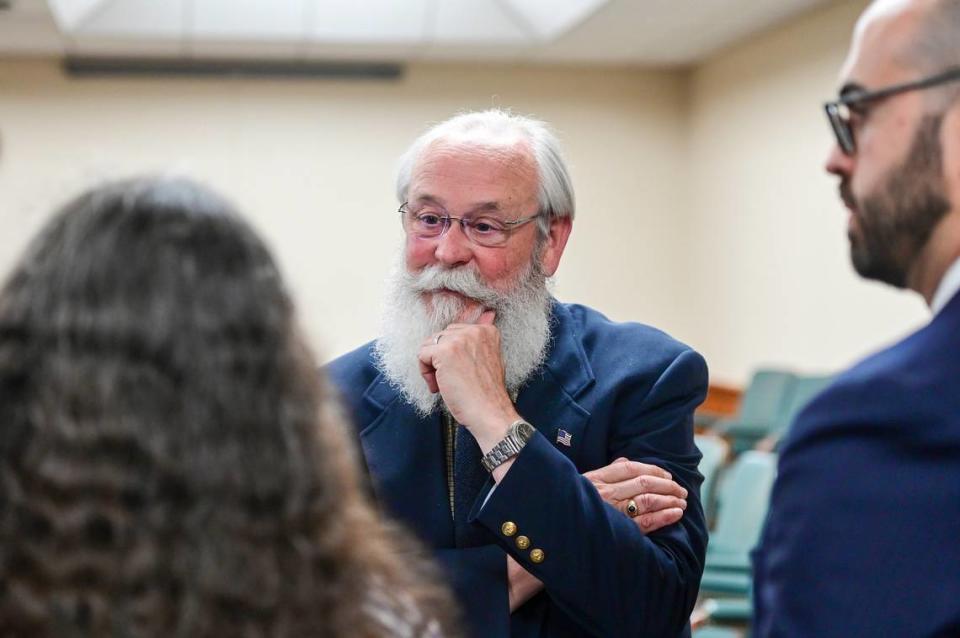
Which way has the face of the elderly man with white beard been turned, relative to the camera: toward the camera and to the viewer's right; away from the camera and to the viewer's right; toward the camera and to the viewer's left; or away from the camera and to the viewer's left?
toward the camera and to the viewer's left

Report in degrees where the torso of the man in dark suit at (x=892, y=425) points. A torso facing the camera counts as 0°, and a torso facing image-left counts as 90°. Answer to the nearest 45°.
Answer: approximately 135°

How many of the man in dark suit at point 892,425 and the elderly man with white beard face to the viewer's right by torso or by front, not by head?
0

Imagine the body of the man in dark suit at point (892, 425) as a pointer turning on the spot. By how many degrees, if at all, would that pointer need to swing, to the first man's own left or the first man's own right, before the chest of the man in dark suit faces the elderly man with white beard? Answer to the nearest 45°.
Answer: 0° — they already face them

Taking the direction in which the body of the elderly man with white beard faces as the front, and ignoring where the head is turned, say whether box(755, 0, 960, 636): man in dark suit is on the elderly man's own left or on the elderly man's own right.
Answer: on the elderly man's own left

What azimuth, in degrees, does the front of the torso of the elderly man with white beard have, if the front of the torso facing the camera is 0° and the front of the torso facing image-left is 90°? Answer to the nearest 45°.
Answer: approximately 45°

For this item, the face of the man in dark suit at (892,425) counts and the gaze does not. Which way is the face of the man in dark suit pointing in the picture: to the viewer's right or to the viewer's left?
to the viewer's left
